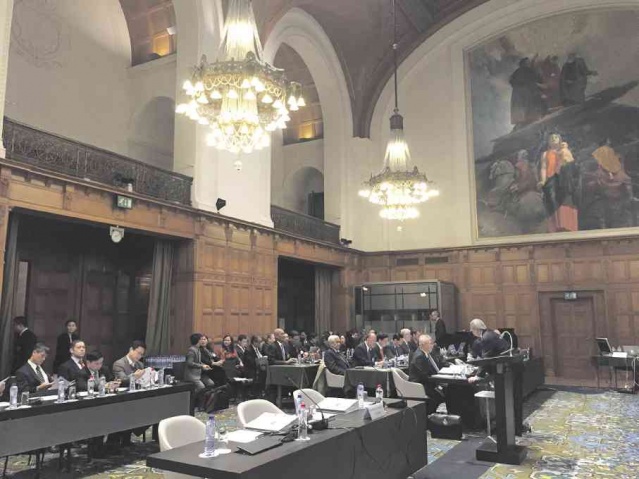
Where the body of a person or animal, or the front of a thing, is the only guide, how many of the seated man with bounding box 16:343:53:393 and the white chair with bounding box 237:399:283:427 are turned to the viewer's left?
0

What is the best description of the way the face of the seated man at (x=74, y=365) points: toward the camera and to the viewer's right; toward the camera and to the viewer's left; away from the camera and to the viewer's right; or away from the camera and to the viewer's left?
toward the camera and to the viewer's right

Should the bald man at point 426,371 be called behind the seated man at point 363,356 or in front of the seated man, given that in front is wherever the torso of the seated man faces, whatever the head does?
in front

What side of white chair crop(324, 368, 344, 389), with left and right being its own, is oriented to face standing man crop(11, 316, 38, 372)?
back

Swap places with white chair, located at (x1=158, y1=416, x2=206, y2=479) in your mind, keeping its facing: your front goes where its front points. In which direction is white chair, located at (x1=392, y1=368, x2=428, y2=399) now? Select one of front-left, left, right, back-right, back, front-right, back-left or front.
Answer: left

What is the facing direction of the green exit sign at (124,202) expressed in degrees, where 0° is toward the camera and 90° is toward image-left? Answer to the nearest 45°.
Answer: approximately 315°

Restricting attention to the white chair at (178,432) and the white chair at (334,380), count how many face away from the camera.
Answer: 0

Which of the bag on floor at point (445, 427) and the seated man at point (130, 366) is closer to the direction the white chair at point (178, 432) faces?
the bag on floor

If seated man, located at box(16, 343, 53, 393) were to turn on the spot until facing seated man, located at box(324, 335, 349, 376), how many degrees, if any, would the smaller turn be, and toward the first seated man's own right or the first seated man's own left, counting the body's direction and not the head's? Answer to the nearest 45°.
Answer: approximately 45° to the first seated man's own left

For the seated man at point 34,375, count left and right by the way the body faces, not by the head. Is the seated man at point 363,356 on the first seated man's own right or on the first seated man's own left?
on the first seated man's own left

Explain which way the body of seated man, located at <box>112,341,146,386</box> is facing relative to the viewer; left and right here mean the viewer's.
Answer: facing the viewer and to the right of the viewer

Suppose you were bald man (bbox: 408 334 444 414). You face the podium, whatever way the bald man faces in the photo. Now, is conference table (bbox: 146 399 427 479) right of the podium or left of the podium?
right
